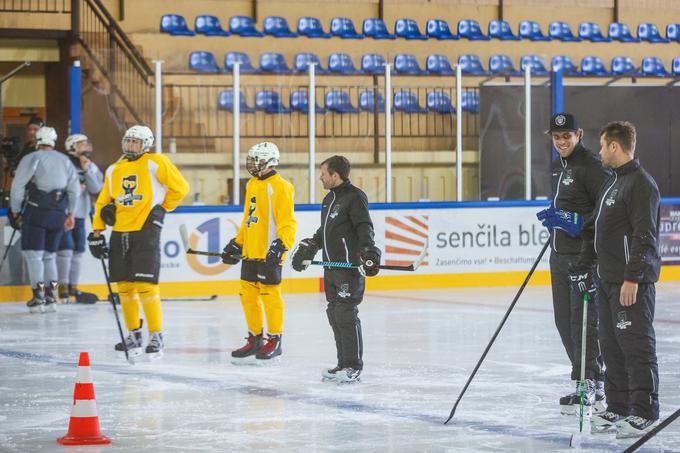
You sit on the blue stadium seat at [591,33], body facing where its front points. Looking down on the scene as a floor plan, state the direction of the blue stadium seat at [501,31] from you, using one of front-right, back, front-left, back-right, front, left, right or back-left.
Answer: right

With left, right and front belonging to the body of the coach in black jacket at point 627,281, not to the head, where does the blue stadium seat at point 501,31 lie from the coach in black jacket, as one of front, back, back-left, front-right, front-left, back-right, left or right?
back-right

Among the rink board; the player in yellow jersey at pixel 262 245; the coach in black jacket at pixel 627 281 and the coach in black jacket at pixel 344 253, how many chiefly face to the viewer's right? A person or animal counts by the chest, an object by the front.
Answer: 0

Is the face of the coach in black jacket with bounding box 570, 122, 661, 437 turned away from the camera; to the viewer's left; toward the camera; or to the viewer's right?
to the viewer's left

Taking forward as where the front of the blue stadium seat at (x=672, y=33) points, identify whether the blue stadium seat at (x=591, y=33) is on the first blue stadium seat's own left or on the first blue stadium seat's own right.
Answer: on the first blue stadium seat's own right

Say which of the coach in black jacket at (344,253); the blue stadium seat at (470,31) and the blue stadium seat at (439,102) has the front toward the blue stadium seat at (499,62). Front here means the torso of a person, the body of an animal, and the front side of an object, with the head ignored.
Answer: the blue stadium seat at (470,31)

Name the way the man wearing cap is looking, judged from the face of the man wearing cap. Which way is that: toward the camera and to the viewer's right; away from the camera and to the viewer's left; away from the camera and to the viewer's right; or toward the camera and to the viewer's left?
toward the camera and to the viewer's left

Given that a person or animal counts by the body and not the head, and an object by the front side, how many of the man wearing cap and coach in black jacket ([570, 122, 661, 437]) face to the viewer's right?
0

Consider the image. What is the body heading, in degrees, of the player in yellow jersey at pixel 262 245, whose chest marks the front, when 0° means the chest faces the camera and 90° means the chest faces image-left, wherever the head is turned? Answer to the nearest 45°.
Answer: approximately 45°

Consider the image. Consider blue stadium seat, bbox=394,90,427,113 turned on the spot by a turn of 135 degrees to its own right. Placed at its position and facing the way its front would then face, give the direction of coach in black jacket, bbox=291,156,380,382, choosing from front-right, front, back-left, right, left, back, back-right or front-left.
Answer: left

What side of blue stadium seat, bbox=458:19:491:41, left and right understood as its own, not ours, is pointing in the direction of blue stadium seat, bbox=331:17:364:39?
right

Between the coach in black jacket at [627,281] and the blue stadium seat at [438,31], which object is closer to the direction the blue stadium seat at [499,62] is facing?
the coach in black jacket

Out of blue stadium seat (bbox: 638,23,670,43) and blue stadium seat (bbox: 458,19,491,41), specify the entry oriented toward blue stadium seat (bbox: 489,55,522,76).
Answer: blue stadium seat (bbox: 458,19,491,41)

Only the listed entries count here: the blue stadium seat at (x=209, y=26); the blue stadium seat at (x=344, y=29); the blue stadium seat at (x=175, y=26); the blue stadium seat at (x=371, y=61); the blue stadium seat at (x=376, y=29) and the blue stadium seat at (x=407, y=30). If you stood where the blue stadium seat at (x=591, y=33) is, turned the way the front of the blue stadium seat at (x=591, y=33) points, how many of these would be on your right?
6

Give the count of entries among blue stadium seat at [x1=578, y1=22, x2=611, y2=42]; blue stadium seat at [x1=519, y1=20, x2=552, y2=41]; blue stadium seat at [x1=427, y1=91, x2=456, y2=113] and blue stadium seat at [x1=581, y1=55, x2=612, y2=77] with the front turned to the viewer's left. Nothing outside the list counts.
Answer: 0

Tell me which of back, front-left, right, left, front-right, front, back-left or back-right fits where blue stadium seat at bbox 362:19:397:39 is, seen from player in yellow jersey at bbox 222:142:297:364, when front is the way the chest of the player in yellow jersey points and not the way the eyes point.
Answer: back-right

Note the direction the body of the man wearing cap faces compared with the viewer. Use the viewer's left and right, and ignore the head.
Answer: facing the viewer and to the left of the viewer

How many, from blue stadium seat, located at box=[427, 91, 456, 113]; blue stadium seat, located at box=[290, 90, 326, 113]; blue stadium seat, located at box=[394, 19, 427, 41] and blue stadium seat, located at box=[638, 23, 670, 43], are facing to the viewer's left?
0
